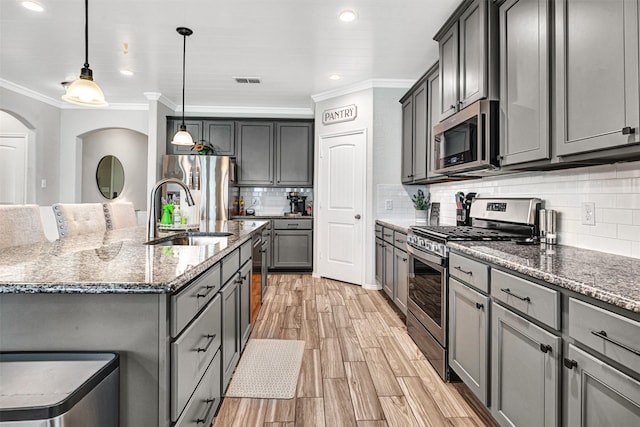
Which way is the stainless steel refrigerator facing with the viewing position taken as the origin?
facing the viewer

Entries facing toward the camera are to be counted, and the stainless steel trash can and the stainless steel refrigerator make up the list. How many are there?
2

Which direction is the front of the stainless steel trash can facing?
toward the camera

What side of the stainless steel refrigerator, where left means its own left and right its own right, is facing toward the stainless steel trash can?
front

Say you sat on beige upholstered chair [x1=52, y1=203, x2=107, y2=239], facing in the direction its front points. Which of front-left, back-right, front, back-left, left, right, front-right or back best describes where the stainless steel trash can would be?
front-right

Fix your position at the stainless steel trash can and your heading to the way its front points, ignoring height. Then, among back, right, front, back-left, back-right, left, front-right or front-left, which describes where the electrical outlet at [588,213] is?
left

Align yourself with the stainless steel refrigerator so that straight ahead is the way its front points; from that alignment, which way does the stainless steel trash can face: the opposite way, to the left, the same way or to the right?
the same way

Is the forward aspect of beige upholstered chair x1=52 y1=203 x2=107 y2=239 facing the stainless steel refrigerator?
no

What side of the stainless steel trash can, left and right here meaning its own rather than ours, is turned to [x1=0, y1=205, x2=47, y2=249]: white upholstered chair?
back

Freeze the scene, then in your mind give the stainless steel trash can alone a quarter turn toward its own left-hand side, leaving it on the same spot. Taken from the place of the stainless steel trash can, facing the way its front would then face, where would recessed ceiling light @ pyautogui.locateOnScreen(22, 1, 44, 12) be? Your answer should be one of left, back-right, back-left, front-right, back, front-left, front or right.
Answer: left

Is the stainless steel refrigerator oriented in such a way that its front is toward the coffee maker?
no

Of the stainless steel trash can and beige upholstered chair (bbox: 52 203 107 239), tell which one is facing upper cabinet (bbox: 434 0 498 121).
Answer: the beige upholstered chair

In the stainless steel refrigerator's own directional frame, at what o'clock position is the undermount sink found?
The undermount sink is roughly at 12 o'clock from the stainless steel refrigerator.

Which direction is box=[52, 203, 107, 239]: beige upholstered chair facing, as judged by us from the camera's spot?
facing the viewer and to the right of the viewer
